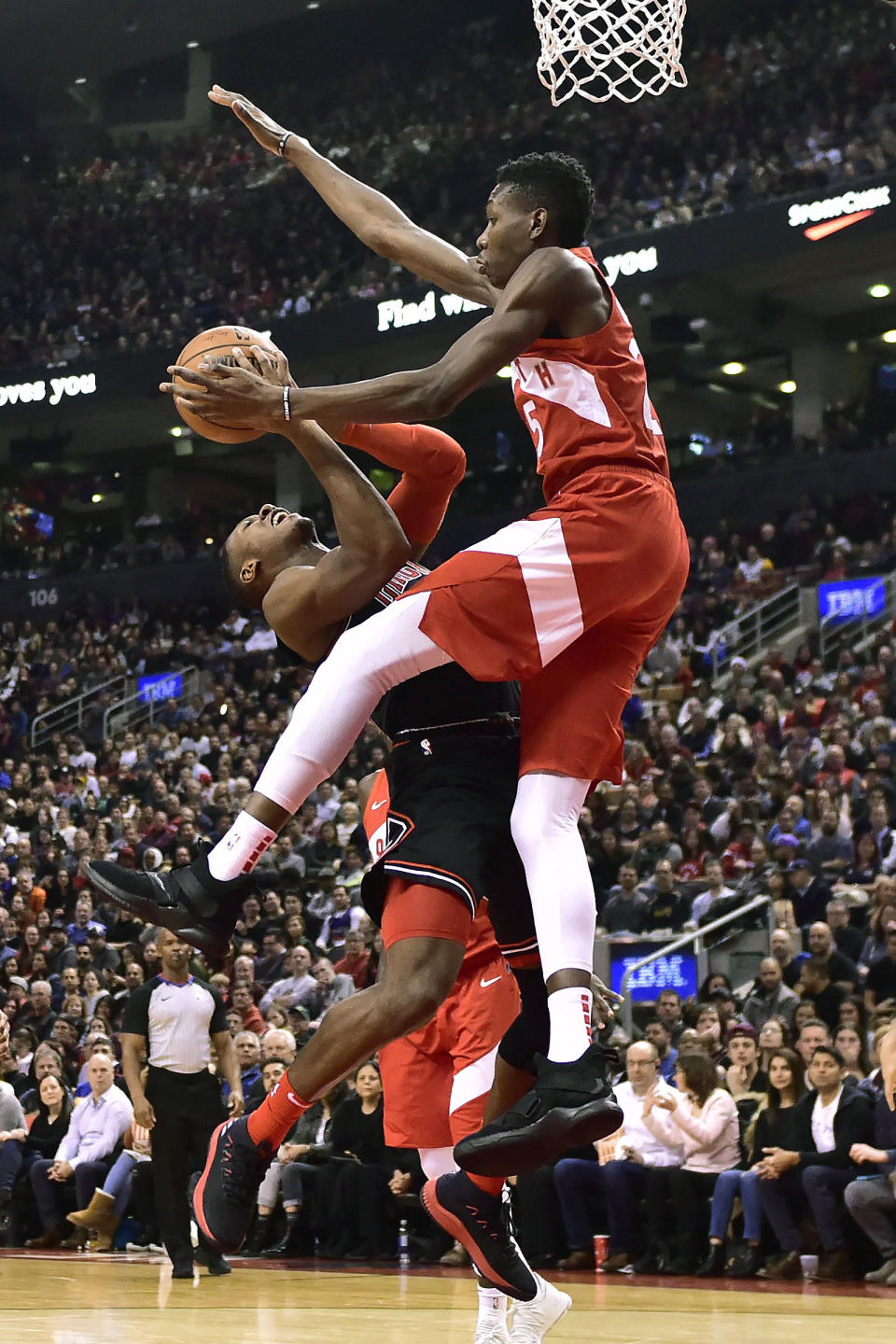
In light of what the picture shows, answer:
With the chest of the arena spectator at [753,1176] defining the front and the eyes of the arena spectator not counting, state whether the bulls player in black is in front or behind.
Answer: in front

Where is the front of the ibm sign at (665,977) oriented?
toward the camera

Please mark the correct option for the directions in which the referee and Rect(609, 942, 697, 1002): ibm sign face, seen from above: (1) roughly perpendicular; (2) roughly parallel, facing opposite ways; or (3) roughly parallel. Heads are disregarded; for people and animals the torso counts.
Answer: roughly parallel

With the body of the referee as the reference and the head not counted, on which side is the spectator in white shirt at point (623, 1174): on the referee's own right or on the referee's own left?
on the referee's own left

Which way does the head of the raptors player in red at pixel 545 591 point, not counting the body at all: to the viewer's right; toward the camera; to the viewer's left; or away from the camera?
to the viewer's left

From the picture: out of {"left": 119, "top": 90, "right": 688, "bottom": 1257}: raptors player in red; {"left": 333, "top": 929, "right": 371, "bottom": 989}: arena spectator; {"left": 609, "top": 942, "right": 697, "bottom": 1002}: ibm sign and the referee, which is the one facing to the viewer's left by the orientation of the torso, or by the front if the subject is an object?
the raptors player in red

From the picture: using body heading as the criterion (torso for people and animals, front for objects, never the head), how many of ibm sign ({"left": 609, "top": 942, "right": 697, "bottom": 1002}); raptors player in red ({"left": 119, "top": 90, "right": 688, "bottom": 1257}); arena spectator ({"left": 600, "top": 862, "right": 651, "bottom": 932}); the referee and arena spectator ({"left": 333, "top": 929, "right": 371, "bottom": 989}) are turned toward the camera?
4

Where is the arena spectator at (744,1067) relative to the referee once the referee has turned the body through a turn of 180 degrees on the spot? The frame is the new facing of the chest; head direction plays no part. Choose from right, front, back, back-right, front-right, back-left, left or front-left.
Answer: right

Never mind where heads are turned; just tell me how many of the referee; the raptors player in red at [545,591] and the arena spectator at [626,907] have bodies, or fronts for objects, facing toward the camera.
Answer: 2

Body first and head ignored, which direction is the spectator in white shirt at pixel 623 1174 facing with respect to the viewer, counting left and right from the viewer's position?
facing the viewer and to the left of the viewer

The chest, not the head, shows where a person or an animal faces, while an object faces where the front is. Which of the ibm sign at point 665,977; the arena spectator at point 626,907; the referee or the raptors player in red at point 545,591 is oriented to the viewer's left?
the raptors player in red

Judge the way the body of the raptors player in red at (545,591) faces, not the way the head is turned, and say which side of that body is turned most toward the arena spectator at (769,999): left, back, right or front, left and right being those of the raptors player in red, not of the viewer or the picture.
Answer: right

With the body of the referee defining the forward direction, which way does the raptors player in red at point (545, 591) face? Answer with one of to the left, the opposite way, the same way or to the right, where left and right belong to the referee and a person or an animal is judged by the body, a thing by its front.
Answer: to the right

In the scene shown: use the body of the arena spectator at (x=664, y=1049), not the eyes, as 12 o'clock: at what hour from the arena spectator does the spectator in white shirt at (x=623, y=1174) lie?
The spectator in white shirt is roughly at 11 o'clock from the arena spectator.

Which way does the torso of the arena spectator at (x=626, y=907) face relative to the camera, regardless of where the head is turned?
toward the camera

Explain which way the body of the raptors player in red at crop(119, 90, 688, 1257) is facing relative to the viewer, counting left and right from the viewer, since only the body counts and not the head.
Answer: facing to the left of the viewer

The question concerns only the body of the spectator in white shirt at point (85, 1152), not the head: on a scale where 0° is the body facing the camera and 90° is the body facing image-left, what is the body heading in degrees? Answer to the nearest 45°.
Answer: approximately 45°

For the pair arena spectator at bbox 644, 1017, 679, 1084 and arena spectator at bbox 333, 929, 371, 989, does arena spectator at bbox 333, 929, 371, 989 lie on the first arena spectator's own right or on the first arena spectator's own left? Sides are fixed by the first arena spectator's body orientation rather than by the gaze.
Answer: on the first arena spectator's own right
